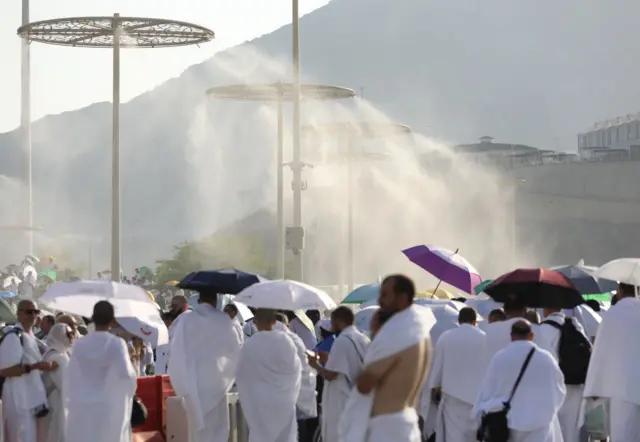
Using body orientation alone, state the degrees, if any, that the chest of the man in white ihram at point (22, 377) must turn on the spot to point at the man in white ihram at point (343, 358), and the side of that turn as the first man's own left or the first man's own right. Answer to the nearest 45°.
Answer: approximately 45° to the first man's own left

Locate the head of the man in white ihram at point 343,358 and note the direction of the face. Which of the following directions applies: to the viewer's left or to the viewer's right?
to the viewer's left

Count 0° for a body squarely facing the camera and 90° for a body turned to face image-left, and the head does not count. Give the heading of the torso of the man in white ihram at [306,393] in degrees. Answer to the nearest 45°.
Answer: approximately 180°

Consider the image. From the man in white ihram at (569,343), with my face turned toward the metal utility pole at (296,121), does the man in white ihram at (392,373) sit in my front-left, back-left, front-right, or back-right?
back-left

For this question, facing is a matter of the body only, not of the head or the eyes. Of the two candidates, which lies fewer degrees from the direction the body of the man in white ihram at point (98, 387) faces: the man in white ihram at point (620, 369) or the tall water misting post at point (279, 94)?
the tall water misting post

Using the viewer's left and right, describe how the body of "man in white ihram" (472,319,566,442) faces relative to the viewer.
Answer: facing away from the viewer

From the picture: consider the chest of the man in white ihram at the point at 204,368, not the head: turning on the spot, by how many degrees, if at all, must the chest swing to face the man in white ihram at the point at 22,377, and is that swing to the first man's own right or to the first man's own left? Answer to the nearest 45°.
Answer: approximately 90° to the first man's own left

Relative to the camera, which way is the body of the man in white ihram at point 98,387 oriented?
away from the camera

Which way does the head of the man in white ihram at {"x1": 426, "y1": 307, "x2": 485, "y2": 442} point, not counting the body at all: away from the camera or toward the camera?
away from the camera
